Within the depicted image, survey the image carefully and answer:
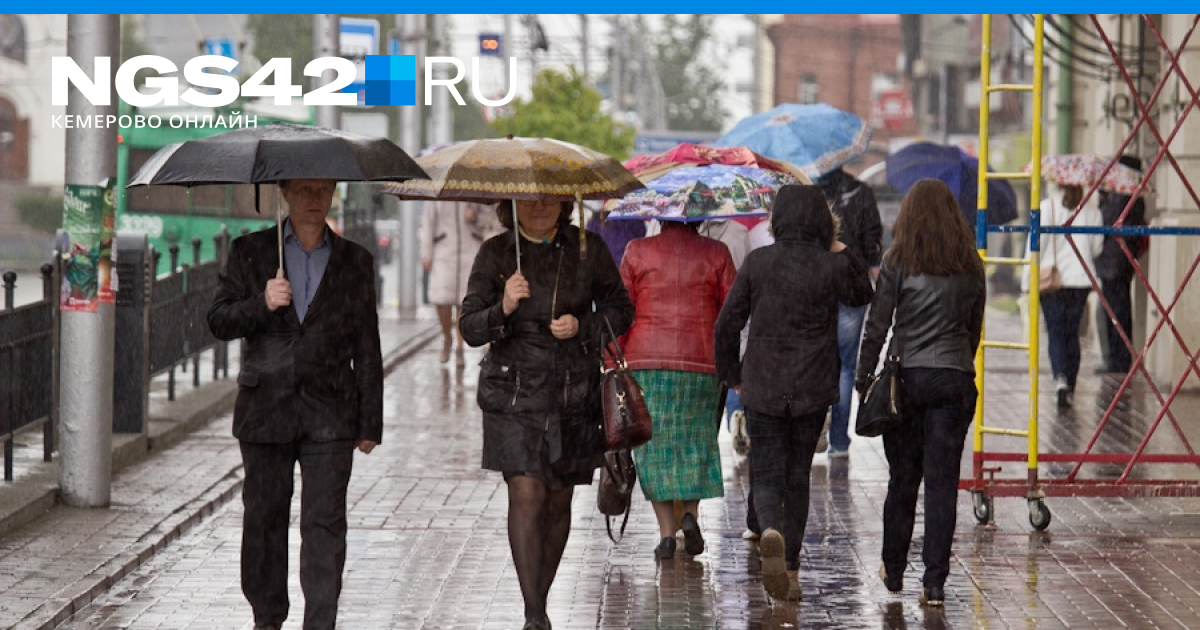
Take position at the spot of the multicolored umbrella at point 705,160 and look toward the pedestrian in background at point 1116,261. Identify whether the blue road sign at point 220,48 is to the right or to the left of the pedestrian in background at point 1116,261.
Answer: left

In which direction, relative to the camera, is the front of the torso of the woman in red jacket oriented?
away from the camera

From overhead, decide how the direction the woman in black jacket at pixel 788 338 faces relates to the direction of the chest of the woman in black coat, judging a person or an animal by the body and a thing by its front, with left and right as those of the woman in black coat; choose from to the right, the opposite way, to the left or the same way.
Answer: the opposite way

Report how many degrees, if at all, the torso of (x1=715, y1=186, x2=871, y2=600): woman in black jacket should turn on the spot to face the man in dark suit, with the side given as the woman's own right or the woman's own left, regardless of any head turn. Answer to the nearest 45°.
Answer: approximately 135° to the woman's own left

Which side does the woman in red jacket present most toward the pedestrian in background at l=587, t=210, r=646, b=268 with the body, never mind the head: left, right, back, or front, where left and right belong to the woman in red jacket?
front

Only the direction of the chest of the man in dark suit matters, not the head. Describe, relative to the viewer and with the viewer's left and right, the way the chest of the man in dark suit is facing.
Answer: facing the viewer

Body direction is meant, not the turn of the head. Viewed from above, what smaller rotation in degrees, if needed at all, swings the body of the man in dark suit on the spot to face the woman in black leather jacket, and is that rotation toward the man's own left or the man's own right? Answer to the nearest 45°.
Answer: approximately 90° to the man's own left

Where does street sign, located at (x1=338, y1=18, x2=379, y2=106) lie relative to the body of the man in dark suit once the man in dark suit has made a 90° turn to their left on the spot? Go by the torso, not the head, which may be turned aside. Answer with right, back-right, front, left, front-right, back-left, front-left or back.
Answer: left

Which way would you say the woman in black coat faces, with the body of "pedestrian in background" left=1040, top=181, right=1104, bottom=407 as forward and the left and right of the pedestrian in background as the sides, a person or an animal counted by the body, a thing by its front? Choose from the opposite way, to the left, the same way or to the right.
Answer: the opposite way

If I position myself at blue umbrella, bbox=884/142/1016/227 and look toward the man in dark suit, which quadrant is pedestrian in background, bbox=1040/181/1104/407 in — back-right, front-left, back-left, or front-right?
back-left

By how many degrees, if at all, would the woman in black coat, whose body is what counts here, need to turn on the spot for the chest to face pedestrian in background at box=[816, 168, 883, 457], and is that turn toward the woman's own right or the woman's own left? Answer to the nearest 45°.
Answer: approximately 180°

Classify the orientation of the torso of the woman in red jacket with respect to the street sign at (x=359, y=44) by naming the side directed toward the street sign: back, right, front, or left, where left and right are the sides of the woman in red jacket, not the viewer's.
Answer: front

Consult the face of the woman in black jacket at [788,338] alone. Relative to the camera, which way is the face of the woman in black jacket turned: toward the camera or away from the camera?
away from the camera

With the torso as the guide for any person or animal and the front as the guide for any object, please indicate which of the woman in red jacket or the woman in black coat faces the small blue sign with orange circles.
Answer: the woman in red jacket

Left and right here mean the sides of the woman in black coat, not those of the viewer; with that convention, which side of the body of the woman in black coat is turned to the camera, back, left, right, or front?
front
